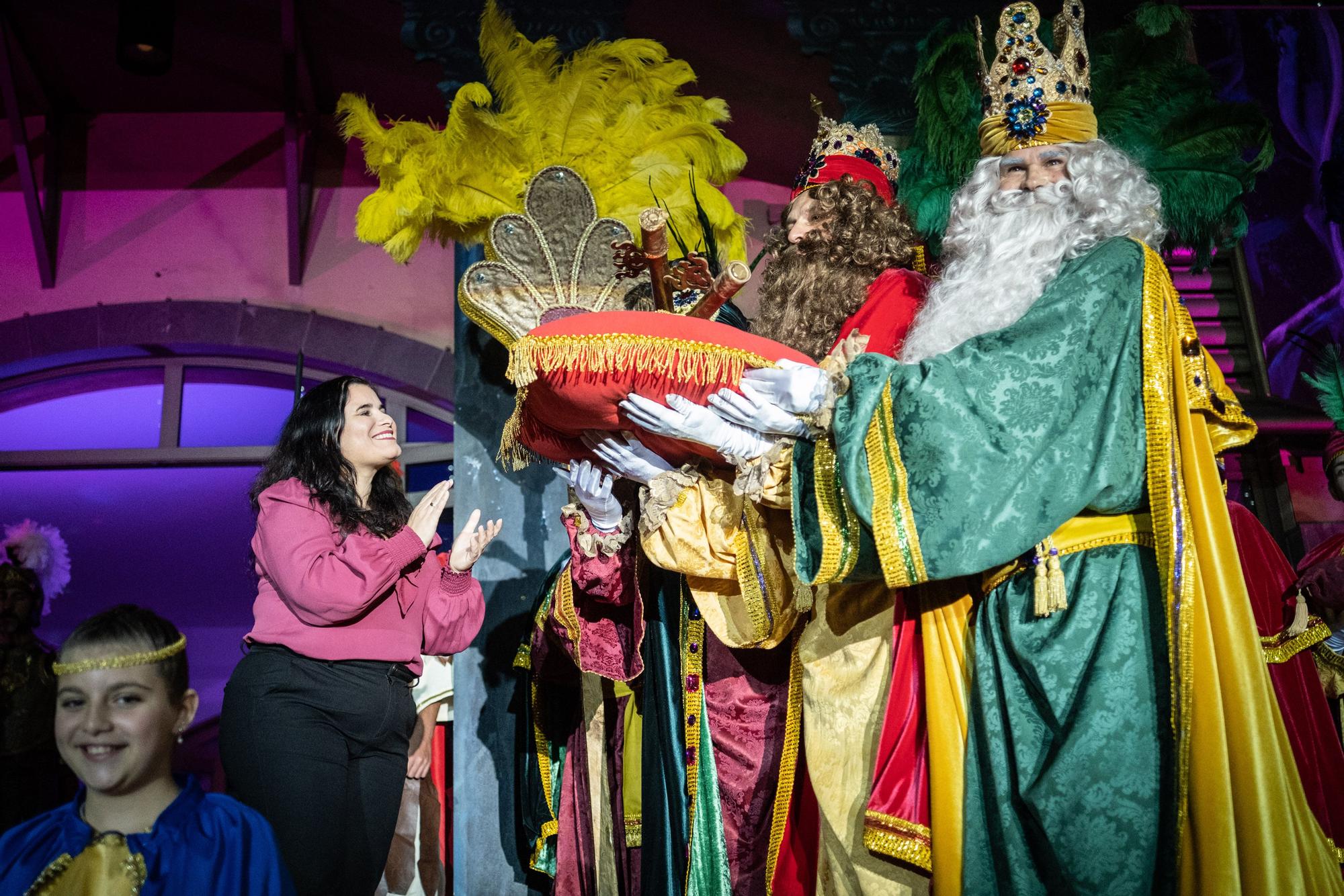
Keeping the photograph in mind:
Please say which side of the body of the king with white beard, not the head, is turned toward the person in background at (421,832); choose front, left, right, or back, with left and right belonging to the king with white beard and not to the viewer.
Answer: right

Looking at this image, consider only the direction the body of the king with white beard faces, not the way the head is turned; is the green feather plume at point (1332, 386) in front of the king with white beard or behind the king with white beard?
behind

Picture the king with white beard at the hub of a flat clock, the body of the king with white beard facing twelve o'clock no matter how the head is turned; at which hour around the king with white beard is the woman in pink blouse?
The woman in pink blouse is roughly at 2 o'clock from the king with white beard.

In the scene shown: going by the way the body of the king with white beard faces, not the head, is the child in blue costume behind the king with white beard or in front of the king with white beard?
in front

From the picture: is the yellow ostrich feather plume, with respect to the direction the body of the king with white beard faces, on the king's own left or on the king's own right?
on the king's own right
